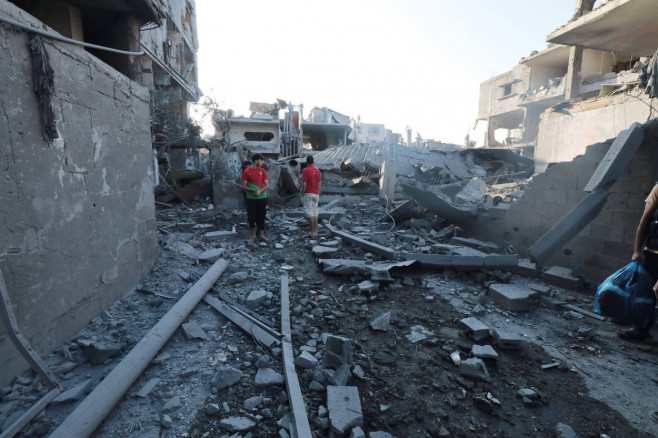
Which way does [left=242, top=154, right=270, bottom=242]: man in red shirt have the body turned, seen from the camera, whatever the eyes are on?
toward the camera

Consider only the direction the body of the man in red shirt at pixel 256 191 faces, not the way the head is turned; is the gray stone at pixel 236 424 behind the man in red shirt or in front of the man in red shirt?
in front

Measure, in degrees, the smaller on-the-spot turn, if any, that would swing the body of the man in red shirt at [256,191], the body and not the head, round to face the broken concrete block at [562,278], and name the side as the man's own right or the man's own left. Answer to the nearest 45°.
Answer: approximately 45° to the man's own left

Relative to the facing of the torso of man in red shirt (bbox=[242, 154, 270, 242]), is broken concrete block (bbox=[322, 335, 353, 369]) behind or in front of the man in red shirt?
in front

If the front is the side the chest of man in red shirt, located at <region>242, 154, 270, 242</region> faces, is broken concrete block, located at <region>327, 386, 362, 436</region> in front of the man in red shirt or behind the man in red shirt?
in front
